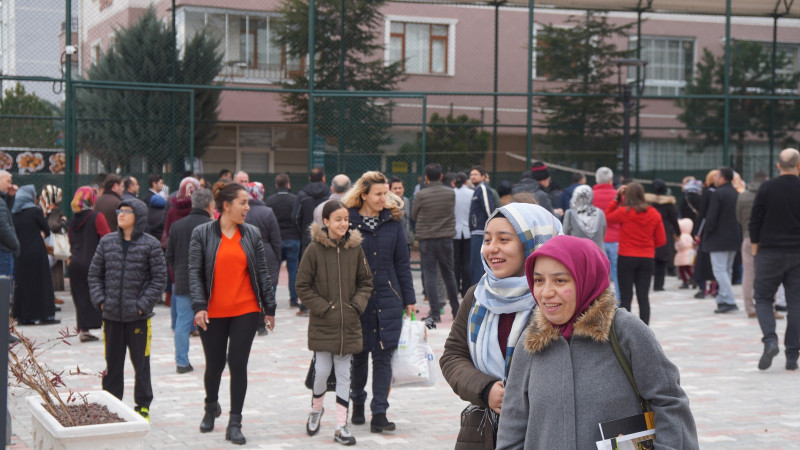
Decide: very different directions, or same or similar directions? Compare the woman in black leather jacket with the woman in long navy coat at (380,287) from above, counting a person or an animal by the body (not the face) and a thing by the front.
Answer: same or similar directions

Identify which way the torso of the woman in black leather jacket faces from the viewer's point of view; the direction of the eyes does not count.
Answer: toward the camera

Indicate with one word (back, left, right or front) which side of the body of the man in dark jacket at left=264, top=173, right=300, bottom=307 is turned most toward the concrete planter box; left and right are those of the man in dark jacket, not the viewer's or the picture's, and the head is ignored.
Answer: back

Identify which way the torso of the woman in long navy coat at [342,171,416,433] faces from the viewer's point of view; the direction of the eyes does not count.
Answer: toward the camera

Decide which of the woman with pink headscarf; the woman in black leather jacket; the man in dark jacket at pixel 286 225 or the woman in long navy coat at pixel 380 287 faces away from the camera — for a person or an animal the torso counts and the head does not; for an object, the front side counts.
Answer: the man in dark jacket

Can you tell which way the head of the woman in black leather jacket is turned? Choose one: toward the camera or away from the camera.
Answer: toward the camera

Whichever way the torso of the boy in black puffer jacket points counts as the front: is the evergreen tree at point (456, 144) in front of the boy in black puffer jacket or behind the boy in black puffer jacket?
behind

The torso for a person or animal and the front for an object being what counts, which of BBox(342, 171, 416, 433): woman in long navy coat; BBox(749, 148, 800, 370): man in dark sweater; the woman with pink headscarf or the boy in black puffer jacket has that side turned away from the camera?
the man in dark sweater

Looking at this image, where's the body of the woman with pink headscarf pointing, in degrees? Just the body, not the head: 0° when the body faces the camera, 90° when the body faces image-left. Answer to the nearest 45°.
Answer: approximately 45°
